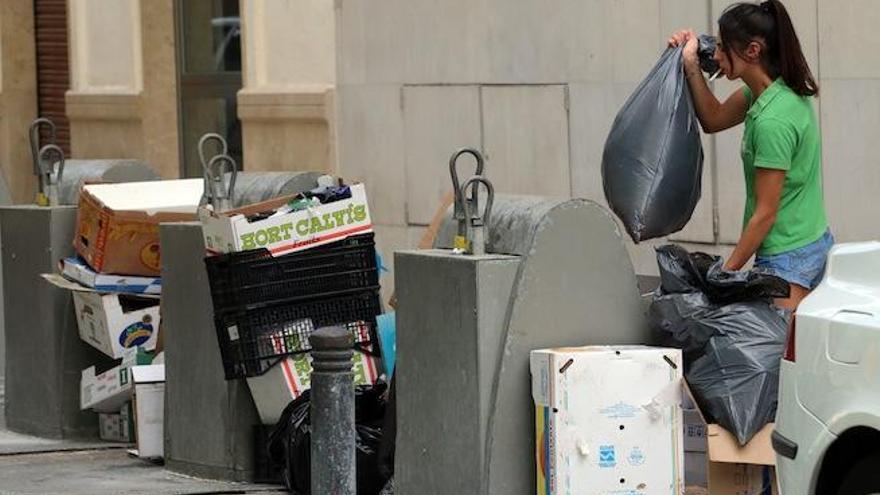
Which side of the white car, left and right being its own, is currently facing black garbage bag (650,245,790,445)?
back

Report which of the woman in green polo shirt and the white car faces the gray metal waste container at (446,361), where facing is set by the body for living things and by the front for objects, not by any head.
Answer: the woman in green polo shirt

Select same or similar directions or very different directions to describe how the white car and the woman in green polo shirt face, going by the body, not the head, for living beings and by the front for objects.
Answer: very different directions

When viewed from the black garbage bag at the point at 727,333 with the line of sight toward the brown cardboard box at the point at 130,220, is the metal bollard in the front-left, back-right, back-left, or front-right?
front-left

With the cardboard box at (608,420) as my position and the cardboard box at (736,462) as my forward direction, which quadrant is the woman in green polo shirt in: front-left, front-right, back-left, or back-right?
front-left

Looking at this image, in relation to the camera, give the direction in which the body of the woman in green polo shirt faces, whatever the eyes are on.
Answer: to the viewer's left

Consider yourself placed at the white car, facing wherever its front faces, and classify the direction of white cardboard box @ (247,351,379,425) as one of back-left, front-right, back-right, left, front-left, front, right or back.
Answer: back-left

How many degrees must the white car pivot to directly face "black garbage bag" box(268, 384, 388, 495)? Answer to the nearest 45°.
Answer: approximately 135° to its left

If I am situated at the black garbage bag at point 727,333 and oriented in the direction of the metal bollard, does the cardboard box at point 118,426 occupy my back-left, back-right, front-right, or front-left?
front-right

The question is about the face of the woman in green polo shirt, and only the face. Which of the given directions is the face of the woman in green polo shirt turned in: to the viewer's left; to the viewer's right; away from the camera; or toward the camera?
to the viewer's left

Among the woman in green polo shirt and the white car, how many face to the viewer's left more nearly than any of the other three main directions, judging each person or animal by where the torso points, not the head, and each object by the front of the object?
1

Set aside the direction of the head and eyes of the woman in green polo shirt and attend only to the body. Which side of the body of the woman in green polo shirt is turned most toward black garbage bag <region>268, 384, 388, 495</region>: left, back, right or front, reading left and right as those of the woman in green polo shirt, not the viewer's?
front

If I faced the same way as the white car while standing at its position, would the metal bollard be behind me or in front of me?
behind
